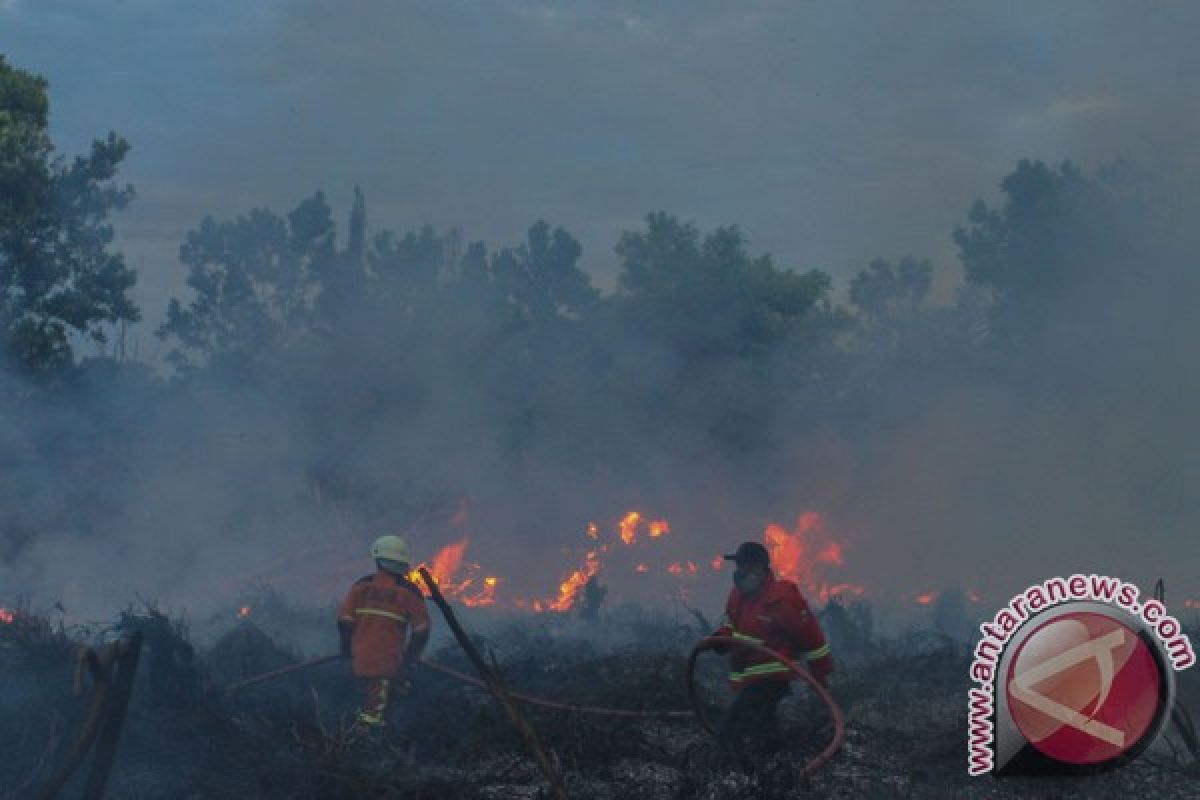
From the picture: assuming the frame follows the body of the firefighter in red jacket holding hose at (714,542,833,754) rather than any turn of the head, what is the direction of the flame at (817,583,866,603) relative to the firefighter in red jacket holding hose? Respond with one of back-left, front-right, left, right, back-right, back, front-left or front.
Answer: back-right

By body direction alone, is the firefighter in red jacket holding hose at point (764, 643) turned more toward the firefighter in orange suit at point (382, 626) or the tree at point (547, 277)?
the firefighter in orange suit

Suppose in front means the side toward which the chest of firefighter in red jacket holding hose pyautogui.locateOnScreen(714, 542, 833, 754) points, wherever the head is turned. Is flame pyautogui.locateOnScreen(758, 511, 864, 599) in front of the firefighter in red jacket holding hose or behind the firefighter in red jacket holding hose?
behind

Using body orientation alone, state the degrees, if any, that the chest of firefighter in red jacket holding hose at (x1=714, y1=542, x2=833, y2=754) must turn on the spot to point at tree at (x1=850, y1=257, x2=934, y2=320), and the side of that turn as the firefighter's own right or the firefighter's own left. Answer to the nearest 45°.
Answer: approximately 135° to the firefighter's own right

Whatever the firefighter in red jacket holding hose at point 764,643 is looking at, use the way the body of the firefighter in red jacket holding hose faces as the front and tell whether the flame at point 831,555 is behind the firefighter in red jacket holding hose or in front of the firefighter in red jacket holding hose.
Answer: behind

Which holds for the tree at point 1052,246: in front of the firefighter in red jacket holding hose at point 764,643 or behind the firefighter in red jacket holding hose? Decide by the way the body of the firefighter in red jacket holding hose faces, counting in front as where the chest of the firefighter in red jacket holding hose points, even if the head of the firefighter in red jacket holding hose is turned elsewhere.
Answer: behind

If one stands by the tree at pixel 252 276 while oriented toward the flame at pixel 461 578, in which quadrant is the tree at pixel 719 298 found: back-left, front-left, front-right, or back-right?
front-left

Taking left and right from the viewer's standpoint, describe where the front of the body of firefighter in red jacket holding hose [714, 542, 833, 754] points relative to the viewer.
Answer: facing the viewer and to the left of the viewer

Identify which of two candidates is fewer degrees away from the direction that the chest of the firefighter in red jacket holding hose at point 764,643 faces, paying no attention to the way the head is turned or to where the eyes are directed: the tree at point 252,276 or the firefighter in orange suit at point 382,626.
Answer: the firefighter in orange suit

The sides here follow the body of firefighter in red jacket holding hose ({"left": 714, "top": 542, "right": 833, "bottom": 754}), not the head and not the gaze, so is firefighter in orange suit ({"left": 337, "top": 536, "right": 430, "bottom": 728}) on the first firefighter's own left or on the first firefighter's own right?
on the first firefighter's own right

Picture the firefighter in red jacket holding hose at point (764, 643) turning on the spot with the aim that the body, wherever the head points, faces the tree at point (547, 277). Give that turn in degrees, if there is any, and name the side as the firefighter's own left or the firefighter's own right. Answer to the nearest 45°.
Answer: approximately 135° to the firefighter's own right
